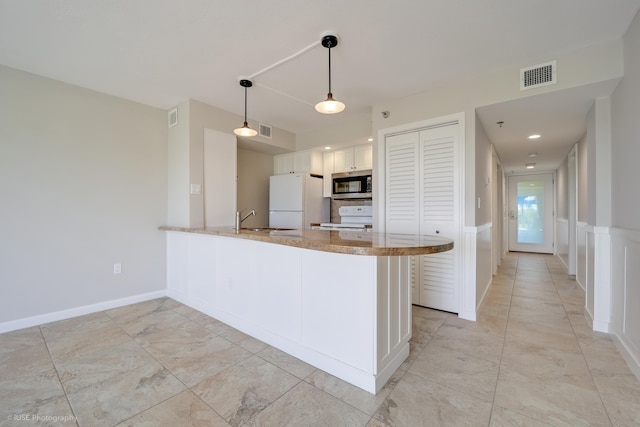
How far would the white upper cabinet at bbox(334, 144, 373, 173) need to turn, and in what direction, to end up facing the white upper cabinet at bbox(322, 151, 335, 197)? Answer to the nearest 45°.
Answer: approximately 90° to its right

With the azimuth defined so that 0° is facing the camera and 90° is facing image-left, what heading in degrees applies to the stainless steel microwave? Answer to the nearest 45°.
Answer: approximately 45°

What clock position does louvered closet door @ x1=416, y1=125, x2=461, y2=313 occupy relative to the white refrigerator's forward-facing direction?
The louvered closet door is roughly at 9 o'clock from the white refrigerator.

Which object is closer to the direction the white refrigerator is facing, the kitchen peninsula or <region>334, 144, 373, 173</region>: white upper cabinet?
the kitchen peninsula

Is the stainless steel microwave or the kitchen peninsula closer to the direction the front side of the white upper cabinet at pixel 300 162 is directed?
the kitchen peninsula

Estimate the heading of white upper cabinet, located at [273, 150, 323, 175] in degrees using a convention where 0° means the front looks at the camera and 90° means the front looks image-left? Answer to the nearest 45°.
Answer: approximately 45°

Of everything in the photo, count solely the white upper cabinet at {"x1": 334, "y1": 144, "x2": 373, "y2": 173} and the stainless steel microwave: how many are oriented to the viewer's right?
0

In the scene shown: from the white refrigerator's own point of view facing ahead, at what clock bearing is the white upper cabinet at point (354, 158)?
The white upper cabinet is roughly at 8 o'clock from the white refrigerator.

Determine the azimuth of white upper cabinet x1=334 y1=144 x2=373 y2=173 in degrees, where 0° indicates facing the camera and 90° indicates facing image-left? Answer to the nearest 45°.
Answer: approximately 45°

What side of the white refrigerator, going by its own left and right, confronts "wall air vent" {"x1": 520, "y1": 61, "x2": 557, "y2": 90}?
left
